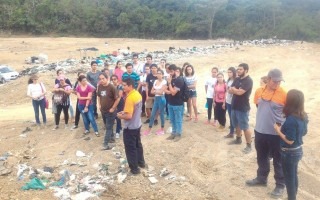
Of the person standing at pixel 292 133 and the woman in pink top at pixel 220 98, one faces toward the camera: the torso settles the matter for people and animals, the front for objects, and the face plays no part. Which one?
the woman in pink top

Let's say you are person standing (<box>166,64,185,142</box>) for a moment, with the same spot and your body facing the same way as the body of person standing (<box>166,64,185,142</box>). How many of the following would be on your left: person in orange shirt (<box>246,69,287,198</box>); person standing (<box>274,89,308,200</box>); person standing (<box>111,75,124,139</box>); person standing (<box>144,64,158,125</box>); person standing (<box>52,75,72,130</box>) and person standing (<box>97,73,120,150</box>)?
2

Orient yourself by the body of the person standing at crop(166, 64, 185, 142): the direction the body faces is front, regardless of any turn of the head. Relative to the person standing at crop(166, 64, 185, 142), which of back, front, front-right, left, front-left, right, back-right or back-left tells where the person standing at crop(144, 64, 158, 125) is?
right

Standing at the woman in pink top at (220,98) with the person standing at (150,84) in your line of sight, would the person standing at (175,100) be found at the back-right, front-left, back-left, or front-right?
front-left

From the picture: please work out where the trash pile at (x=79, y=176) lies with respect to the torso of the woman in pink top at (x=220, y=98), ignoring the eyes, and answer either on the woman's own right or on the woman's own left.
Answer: on the woman's own right

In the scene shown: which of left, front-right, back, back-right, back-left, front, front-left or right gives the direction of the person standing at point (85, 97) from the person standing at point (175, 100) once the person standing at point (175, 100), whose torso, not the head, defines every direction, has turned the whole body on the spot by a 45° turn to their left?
right

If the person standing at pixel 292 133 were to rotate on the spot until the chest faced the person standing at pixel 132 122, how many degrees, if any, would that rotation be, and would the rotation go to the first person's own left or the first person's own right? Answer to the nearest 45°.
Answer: approximately 45° to the first person's own left

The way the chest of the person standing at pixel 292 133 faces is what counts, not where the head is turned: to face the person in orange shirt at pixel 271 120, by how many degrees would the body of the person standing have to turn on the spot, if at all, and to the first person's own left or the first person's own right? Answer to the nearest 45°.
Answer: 0° — they already face them

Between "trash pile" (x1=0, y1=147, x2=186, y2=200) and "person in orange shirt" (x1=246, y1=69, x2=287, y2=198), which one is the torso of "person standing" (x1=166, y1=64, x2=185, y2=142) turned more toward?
the trash pile

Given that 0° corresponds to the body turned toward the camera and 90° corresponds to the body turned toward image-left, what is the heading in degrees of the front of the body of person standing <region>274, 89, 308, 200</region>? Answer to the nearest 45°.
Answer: approximately 135°

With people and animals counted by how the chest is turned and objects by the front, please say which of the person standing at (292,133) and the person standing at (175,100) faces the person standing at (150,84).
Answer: the person standing at (292,133)

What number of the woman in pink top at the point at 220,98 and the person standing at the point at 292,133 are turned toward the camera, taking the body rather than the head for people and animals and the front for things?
1

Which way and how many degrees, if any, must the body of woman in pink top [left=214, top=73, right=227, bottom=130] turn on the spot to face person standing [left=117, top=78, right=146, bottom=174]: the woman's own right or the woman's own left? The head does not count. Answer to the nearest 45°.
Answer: approximately 45° to the woman's own right

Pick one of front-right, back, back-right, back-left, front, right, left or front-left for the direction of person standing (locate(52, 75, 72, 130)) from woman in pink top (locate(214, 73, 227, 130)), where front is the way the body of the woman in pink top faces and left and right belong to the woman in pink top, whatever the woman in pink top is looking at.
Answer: right

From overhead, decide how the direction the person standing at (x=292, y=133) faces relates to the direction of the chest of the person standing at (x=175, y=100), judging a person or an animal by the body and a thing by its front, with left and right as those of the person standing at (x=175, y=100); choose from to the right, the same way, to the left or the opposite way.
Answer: to the right

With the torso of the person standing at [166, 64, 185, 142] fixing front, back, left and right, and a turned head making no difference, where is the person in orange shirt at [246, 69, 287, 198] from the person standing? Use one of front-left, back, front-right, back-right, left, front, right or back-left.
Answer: left

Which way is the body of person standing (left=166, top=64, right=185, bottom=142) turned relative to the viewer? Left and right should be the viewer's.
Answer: facing the viewer and to the left of the viewer

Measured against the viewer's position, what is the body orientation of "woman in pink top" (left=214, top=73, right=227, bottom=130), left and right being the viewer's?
facing the viewer
